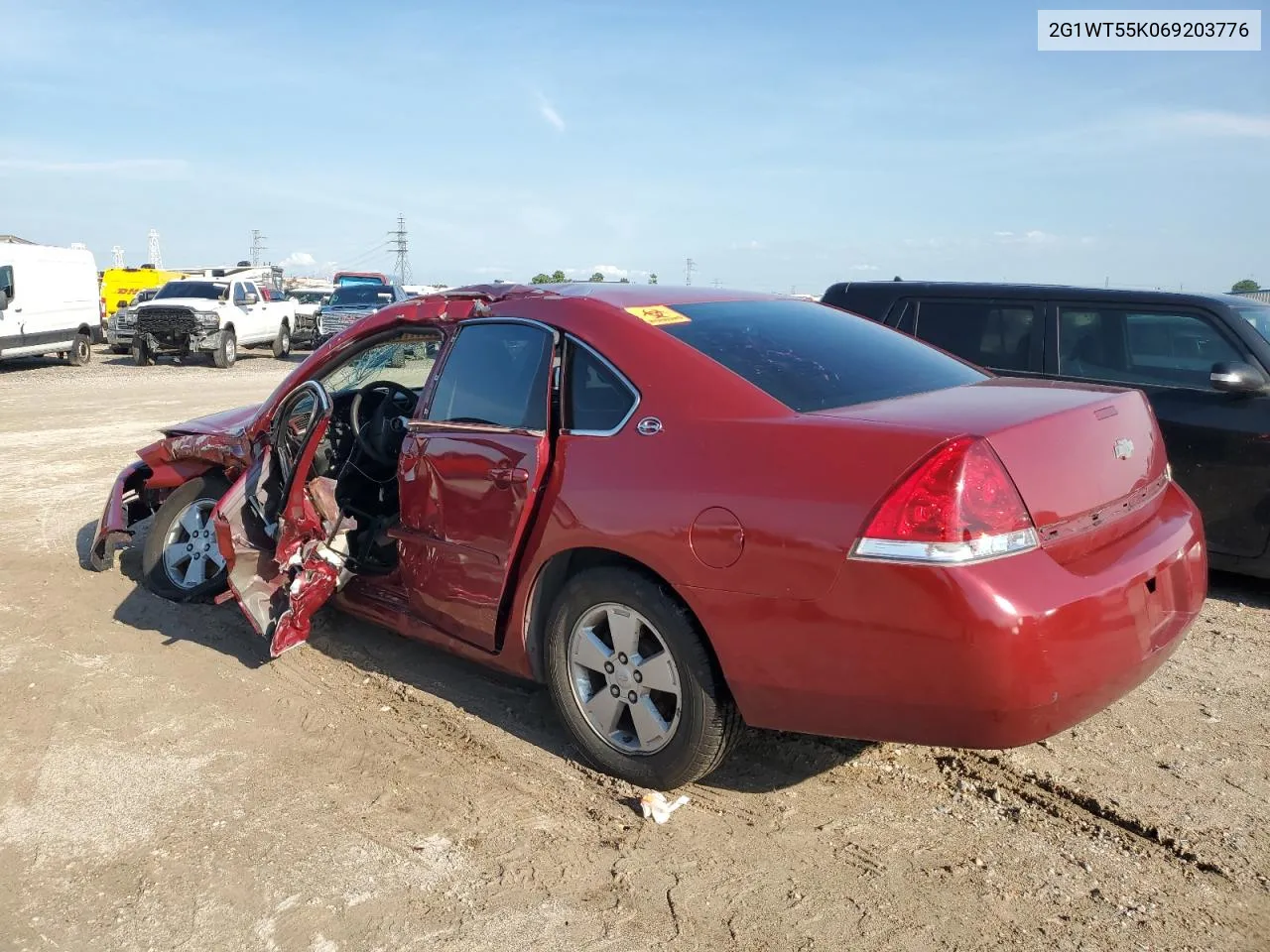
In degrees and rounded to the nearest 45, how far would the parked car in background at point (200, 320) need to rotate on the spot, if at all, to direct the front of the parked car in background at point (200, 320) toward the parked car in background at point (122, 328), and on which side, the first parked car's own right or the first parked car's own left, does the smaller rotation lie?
approximately 90° to the first parked car's own right

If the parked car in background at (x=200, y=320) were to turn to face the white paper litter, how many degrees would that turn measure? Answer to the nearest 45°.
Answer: approximately 45° to its left

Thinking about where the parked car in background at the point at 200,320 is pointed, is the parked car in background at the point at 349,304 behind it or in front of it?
behind

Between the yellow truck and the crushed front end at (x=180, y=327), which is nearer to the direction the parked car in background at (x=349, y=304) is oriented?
the crushed front end

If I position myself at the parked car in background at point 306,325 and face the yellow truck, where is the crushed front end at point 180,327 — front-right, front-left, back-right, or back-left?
back-left

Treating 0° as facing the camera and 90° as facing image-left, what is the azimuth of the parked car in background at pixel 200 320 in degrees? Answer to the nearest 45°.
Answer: approximately 45°

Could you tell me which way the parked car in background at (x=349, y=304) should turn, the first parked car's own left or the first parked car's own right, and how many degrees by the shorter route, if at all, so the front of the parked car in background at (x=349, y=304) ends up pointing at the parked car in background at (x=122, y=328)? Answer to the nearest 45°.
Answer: approximately 90° to the first parked car's own right

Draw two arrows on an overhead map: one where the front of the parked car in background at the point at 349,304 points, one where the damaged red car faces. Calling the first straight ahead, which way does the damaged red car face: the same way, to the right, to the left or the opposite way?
to the right
